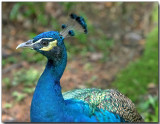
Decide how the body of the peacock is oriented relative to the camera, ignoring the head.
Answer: to the viewer's left
